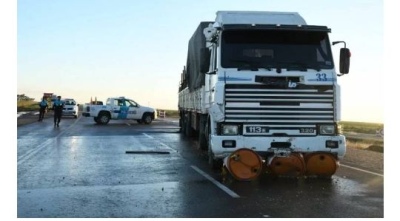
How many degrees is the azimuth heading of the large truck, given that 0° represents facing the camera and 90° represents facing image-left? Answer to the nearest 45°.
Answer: approximately 0°

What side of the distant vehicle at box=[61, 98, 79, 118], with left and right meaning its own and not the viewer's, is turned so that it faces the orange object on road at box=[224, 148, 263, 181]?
front

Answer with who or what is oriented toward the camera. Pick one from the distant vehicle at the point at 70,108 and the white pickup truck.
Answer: the distant vehicle

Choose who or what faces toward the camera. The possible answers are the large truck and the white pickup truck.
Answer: the large truck

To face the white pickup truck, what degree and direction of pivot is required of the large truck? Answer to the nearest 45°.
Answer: approximately 135° to its right

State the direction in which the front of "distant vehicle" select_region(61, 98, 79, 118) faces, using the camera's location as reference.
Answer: facing the viewer

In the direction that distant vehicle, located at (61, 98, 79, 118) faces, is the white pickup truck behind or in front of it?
in front

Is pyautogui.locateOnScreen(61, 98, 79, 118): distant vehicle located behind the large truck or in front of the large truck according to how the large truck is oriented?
behind

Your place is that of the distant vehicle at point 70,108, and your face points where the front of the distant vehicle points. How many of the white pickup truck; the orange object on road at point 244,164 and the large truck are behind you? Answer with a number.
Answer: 0
